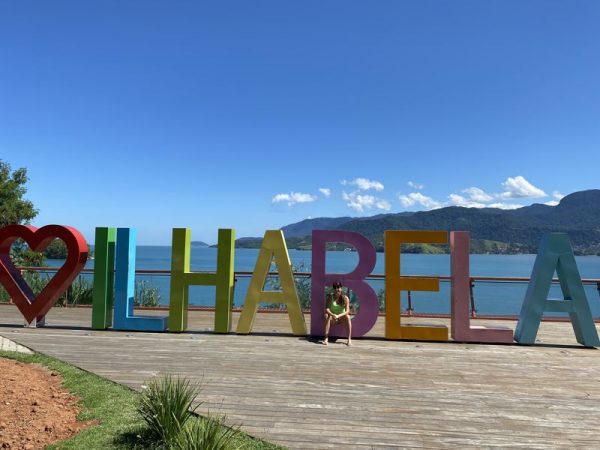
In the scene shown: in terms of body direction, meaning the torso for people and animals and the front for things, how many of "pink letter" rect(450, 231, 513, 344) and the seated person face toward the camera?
2

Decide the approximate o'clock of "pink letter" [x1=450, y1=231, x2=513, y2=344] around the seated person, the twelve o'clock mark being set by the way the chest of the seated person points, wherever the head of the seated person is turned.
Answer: The pink letter is roughly at 9 o'clock from the seated person.

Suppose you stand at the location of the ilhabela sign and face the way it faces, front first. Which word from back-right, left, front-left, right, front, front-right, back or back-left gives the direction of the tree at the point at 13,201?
back-right

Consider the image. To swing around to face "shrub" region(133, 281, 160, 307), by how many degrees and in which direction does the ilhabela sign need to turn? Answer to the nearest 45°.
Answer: approximately 135° to its right

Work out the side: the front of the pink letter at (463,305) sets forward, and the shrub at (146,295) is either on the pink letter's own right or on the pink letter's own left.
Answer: on the pink letter's own right

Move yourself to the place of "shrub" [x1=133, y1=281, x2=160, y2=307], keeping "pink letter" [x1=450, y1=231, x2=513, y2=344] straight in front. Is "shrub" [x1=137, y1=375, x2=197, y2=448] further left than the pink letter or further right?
right

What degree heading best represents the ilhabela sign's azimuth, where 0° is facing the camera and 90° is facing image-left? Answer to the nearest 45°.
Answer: approximately 0°

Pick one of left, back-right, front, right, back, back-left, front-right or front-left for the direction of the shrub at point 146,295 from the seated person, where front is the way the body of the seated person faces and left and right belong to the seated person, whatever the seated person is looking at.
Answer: back-right

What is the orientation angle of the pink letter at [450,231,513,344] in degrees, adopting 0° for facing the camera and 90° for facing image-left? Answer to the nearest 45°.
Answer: approximately 0°
